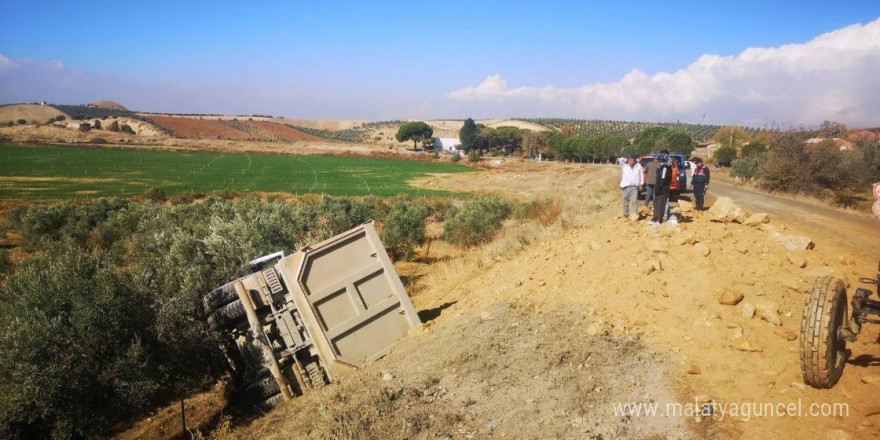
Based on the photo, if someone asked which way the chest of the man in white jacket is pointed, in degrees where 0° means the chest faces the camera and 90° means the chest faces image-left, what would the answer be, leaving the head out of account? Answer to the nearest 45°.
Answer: approximately 0°

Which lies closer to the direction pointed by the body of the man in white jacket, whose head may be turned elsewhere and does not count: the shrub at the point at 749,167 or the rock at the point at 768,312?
the rock

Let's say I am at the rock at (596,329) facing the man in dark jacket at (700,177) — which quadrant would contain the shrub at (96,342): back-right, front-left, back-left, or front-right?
back-left

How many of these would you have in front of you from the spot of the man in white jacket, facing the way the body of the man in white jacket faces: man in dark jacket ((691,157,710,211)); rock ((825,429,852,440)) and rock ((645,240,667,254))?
2

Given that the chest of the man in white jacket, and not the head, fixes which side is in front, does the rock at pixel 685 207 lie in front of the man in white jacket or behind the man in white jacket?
behind

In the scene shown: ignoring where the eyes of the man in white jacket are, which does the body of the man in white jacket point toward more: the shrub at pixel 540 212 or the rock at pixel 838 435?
the rock

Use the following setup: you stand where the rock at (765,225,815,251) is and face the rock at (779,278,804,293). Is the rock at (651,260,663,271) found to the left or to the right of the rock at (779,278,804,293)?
right
